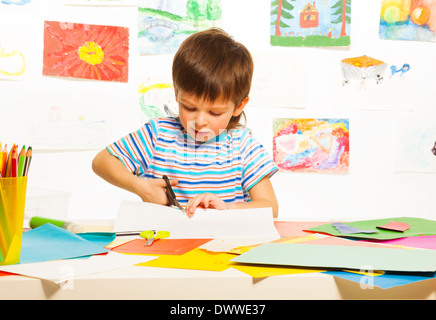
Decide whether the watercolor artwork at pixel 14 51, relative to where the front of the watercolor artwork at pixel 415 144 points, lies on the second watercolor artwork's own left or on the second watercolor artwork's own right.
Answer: on the second watercolor artwork's own right

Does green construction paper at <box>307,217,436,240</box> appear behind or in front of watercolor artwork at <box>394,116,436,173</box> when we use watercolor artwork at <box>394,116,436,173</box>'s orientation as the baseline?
in front

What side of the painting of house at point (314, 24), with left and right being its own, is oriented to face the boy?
front

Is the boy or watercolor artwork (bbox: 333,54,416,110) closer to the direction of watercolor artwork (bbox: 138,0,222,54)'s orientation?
the boy

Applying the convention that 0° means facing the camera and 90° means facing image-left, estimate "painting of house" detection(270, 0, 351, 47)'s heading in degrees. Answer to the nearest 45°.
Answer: approximately 0°

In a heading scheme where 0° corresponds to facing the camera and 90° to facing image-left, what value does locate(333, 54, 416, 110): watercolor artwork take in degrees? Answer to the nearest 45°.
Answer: approximately 0°

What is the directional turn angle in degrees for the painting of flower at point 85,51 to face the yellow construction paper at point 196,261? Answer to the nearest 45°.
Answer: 0° — it already faces it

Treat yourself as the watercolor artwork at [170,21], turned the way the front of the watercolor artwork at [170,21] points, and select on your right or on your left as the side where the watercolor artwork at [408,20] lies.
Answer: on your left
